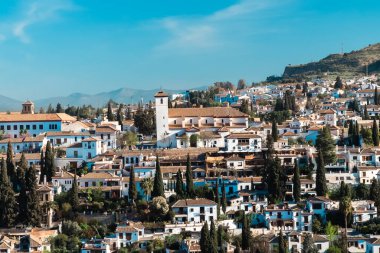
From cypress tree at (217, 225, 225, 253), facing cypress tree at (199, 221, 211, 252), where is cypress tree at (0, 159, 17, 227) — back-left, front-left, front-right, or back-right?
front-right

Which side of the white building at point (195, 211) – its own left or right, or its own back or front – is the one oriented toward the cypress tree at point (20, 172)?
right

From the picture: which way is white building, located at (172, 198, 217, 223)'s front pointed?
toward the camera

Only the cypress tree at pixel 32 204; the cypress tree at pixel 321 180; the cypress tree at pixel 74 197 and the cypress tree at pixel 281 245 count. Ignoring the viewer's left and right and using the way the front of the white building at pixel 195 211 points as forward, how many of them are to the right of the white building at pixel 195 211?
2

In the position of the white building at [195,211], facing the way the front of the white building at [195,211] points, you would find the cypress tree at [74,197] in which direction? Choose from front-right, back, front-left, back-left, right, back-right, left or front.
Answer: right

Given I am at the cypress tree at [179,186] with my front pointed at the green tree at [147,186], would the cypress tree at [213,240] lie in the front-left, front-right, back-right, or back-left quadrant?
back-left

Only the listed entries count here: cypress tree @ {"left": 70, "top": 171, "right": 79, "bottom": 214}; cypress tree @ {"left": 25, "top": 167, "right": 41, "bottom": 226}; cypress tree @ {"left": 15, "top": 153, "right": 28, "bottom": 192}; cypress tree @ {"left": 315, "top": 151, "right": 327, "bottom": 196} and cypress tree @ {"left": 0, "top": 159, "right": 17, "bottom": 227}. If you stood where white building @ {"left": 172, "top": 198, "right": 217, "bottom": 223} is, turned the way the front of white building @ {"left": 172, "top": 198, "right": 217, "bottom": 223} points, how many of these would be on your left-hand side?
1

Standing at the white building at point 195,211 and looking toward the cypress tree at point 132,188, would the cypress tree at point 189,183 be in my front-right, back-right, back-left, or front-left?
front-right

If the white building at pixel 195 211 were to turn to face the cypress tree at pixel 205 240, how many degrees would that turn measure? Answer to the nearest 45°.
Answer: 0° — it already faces it

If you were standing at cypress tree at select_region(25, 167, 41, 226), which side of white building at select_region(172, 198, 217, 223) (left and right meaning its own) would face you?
right

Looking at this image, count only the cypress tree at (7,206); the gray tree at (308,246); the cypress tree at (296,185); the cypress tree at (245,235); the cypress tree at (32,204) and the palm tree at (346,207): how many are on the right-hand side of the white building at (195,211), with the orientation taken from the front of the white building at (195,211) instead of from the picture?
2

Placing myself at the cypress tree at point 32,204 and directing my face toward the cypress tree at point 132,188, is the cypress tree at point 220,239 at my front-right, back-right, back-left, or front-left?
front-right

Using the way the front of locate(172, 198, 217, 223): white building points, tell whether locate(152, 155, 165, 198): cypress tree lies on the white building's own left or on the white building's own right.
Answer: on the white building's own right

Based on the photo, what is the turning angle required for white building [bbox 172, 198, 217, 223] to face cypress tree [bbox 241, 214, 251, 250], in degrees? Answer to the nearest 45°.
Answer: approximately 45° to its left

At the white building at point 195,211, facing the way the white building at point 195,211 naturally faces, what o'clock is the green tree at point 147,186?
The green tree is roughly at 4 o'clock from the white building.

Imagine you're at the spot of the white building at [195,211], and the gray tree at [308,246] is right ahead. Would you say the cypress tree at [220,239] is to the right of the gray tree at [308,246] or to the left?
right

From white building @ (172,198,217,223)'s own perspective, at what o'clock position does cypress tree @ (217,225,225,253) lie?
The cypress tree is roughly at 11 o'clock from the white building.
